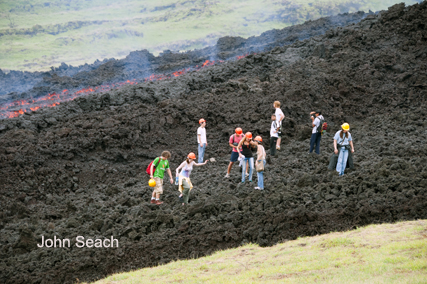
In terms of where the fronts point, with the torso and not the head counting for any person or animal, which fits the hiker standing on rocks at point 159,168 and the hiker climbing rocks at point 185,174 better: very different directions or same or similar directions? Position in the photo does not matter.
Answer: same or similar directions

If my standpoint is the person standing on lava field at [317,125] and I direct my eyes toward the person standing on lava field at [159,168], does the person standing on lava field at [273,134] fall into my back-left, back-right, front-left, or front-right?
front-right

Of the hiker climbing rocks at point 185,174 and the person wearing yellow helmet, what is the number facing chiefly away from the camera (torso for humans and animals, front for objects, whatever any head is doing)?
0

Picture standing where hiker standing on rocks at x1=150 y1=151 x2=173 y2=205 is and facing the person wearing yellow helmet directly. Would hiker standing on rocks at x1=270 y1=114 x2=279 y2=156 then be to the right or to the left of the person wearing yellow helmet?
left

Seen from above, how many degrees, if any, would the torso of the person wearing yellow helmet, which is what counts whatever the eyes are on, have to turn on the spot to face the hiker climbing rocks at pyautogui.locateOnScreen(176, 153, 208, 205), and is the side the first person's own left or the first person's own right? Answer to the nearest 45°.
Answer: approximately 45° to the first person's own right

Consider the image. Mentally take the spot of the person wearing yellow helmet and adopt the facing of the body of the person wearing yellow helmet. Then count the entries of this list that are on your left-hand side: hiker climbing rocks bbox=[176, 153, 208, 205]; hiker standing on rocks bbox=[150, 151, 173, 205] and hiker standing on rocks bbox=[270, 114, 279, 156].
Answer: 0

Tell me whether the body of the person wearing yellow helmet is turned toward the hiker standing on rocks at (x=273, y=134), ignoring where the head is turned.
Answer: no

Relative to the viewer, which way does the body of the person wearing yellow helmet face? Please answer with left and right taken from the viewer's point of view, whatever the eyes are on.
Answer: facing the viewer
